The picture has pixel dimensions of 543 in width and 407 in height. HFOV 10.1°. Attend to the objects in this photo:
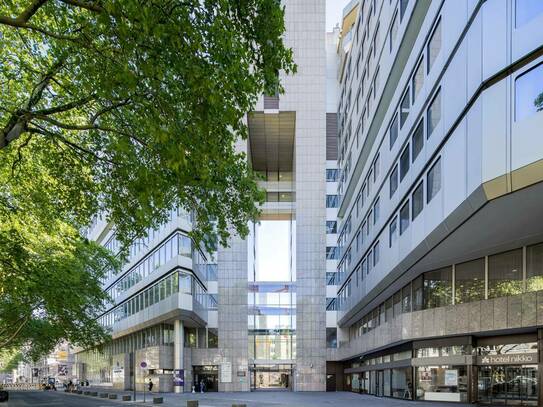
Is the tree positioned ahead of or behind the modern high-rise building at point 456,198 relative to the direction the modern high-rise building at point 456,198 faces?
ahead

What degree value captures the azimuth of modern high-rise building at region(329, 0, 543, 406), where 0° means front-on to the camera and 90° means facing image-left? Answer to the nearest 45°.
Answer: approximately 45°
